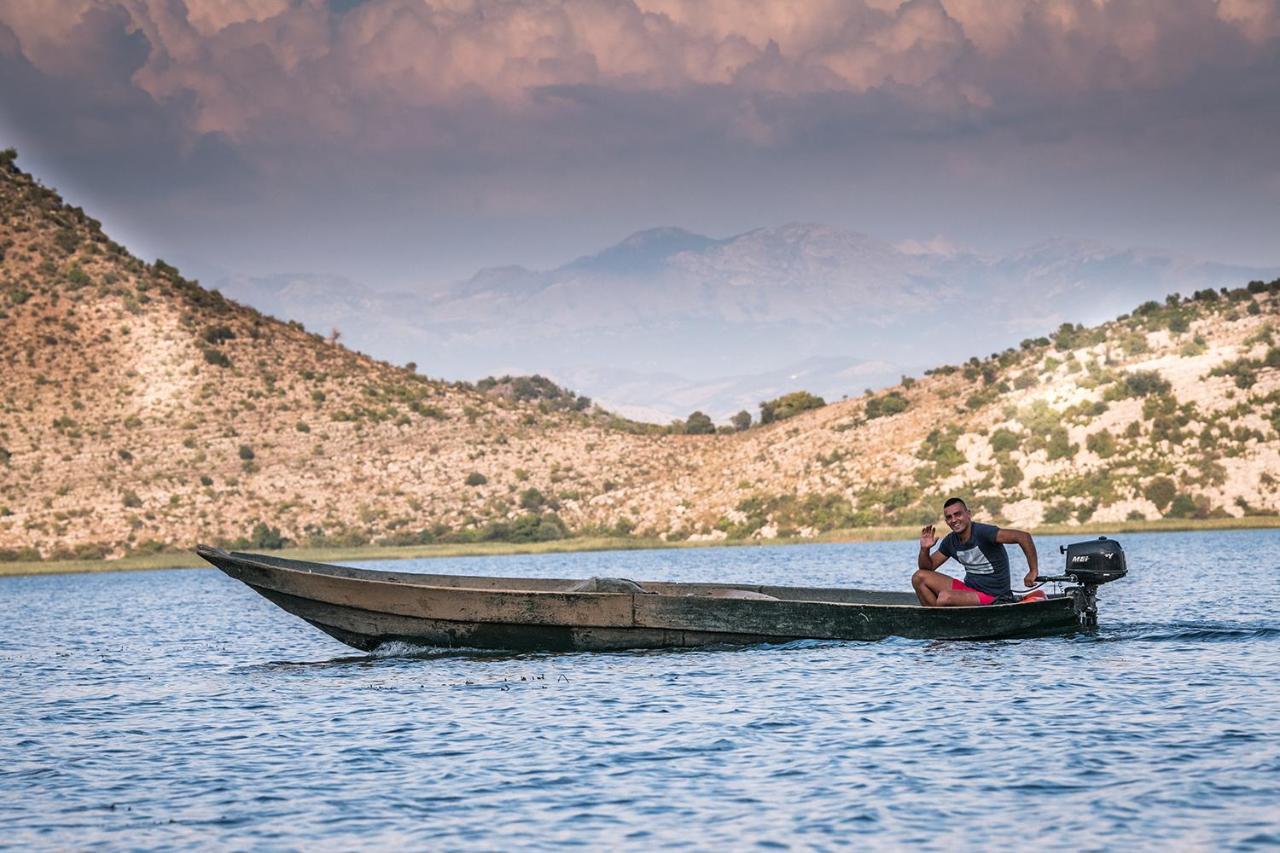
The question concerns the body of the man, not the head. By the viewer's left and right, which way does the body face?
facing the viewer and to the left of the viewer

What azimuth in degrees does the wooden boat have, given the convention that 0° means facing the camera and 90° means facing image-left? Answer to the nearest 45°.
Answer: approximately 90°

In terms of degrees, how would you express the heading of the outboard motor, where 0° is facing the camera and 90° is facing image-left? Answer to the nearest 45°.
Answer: approximately 90°

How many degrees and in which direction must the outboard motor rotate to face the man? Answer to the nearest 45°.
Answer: approximately 45° to its left

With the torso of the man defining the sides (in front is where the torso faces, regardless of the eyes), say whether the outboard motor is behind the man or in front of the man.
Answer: behind
